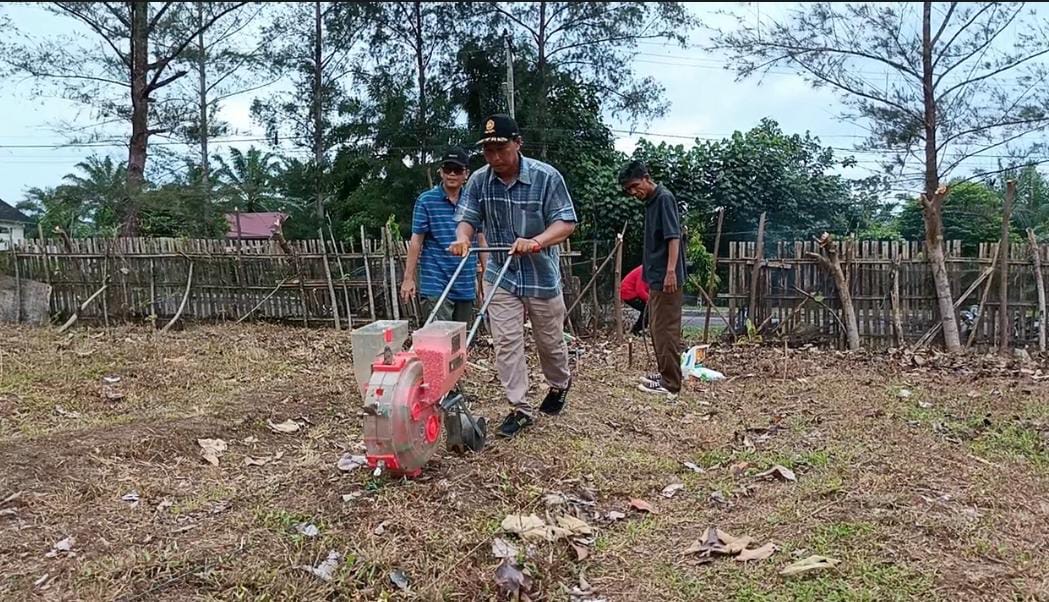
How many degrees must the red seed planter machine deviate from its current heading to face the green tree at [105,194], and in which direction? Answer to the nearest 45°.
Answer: approximately 90° to its right

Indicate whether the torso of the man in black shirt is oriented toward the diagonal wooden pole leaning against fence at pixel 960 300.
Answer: no

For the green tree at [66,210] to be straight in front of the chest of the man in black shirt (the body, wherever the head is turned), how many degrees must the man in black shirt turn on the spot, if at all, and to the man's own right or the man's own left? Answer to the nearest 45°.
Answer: approximately 45° to the man's own right

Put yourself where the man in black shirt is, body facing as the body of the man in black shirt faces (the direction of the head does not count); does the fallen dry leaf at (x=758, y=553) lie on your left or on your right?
on your left

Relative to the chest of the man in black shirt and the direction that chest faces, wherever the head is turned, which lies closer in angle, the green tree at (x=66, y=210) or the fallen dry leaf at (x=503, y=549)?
the green tree

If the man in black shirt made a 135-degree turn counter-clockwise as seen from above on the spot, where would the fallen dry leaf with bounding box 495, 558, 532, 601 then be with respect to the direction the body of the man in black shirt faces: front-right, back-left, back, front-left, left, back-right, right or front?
front-right

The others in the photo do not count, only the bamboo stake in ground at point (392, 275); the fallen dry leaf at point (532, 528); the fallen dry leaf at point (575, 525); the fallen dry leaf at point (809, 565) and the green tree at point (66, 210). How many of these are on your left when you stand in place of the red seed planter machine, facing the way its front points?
3

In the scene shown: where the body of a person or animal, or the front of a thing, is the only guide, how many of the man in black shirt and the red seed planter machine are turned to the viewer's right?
0

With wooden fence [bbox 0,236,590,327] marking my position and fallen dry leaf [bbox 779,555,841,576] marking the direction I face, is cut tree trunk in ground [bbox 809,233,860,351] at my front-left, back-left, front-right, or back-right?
front-left

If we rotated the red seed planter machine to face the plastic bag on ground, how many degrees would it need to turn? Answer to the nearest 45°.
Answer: approximately 180°

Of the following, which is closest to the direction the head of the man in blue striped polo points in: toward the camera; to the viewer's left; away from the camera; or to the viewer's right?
toward the camera

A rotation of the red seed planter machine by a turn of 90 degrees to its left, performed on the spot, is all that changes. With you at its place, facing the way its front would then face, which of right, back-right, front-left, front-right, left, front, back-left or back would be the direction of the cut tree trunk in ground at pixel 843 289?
left

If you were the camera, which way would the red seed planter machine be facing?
facing the viewer and to the left of the viewer

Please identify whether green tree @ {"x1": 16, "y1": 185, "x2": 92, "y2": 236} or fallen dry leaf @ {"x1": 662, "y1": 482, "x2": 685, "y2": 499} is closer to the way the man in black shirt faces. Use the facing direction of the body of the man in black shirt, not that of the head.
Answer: the green tree

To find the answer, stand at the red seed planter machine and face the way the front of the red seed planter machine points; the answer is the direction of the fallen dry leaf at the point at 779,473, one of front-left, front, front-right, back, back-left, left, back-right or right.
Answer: back-left

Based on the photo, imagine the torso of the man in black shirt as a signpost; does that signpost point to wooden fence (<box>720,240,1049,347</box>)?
no

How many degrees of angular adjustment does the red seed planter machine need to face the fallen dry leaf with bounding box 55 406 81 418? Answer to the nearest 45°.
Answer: approximately 90° to its right

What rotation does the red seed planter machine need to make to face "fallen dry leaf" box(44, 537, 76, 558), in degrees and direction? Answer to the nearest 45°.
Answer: approximately 45° to its right

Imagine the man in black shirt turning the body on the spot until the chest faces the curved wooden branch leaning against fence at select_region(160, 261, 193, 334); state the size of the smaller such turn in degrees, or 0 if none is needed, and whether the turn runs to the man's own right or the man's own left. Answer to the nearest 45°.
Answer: approximately 45° to the man's own right

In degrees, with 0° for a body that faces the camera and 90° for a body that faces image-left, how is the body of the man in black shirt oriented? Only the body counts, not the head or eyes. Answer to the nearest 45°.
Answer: approximately 90°

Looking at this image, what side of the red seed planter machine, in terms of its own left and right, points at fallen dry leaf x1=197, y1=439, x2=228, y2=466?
right
